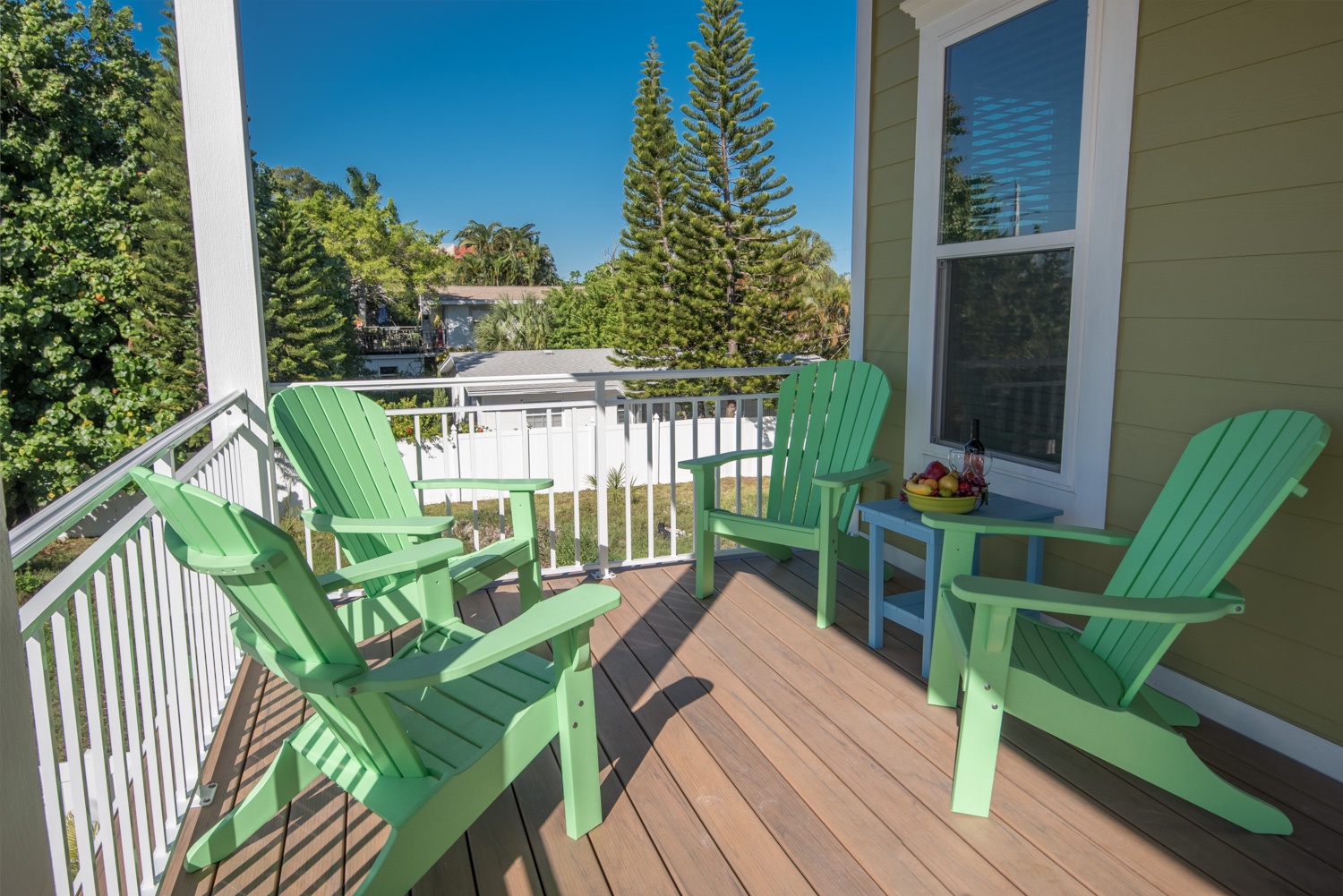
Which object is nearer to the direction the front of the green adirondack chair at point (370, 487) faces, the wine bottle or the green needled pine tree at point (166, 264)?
the wine bottle

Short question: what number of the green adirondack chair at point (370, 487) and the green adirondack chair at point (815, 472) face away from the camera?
0

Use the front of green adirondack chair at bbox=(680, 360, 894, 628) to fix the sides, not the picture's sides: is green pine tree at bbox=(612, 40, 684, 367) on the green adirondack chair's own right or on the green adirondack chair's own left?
on the green adirondack chair's own right

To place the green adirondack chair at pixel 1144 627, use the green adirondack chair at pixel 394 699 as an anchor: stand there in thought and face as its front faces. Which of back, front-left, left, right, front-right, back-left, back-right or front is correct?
front-right

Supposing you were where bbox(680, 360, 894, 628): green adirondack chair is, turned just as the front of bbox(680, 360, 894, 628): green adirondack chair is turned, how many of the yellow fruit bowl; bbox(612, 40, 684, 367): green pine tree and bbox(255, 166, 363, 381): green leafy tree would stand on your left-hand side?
1

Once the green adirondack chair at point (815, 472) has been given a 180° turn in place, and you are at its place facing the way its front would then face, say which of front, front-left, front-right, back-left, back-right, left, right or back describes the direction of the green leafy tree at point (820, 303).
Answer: front-left

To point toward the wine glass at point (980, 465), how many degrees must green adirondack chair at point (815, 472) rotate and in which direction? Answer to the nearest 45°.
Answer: approximately 90° to its left

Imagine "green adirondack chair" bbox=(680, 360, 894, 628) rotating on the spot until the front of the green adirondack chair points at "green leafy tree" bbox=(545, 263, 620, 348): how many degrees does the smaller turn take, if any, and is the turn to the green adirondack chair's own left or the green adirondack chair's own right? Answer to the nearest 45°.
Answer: approximately 135° to the green adirondack chair's own right

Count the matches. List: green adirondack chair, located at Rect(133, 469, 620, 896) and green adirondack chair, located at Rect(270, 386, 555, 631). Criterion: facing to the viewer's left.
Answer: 0

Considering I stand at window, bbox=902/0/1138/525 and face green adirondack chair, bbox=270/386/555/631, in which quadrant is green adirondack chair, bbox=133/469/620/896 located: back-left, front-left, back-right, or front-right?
front-left

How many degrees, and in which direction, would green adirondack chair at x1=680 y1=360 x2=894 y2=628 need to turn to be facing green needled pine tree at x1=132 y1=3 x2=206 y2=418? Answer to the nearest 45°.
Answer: approximately 90° to its right

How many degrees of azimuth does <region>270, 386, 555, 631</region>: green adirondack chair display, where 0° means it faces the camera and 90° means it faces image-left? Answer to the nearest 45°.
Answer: approximately 315°

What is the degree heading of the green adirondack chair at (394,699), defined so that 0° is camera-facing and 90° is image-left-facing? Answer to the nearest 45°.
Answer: approximately 225°

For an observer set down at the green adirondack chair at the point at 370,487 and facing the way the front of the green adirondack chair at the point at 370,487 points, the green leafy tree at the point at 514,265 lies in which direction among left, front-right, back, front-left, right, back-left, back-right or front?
back-left

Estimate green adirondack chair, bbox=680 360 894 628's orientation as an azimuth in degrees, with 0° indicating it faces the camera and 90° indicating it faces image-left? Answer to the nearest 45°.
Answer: approximately 45°

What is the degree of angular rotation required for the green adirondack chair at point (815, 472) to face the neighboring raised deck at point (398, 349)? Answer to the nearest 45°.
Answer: approximately 90° to its right
